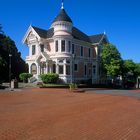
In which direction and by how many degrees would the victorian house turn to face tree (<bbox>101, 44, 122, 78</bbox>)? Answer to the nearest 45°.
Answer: approximately 135° to its left

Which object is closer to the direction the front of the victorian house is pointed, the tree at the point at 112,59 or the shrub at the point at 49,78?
the shrub

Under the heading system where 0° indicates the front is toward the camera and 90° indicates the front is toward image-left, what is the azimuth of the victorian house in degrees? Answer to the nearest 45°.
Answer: approximately 45°
